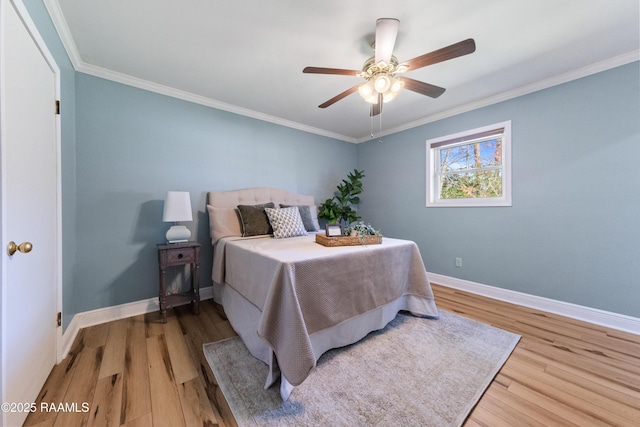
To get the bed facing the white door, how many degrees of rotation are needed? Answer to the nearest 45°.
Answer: approximately 90° to its right

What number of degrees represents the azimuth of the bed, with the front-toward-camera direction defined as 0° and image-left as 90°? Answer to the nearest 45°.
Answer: approximately 315°
